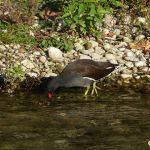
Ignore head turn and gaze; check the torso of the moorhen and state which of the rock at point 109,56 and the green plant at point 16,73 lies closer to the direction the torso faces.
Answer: the green plant

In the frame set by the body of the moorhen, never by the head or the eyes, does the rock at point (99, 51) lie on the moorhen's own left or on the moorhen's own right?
on the moorhen's own right

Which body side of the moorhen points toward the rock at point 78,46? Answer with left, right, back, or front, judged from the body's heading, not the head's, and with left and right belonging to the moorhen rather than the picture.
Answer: right

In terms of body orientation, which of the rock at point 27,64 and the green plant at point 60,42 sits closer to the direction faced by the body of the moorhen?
the rock

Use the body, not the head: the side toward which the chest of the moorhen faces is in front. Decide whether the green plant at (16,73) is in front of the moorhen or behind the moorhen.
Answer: in front

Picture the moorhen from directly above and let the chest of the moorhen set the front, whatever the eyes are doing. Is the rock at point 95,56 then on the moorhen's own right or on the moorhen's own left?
on the moorhen's own right

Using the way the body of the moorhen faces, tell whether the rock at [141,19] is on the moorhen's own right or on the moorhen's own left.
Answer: on the moorhen's own right

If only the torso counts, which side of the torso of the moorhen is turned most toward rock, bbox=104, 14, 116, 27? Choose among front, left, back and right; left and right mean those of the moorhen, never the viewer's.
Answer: right

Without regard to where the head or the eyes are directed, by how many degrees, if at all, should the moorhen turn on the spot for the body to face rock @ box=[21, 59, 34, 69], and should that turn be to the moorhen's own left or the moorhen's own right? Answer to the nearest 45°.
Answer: approximately 45° to the moorhen's own right

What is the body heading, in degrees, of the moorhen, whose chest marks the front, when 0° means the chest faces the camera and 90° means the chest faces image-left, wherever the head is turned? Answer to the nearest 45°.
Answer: approximately 90°
